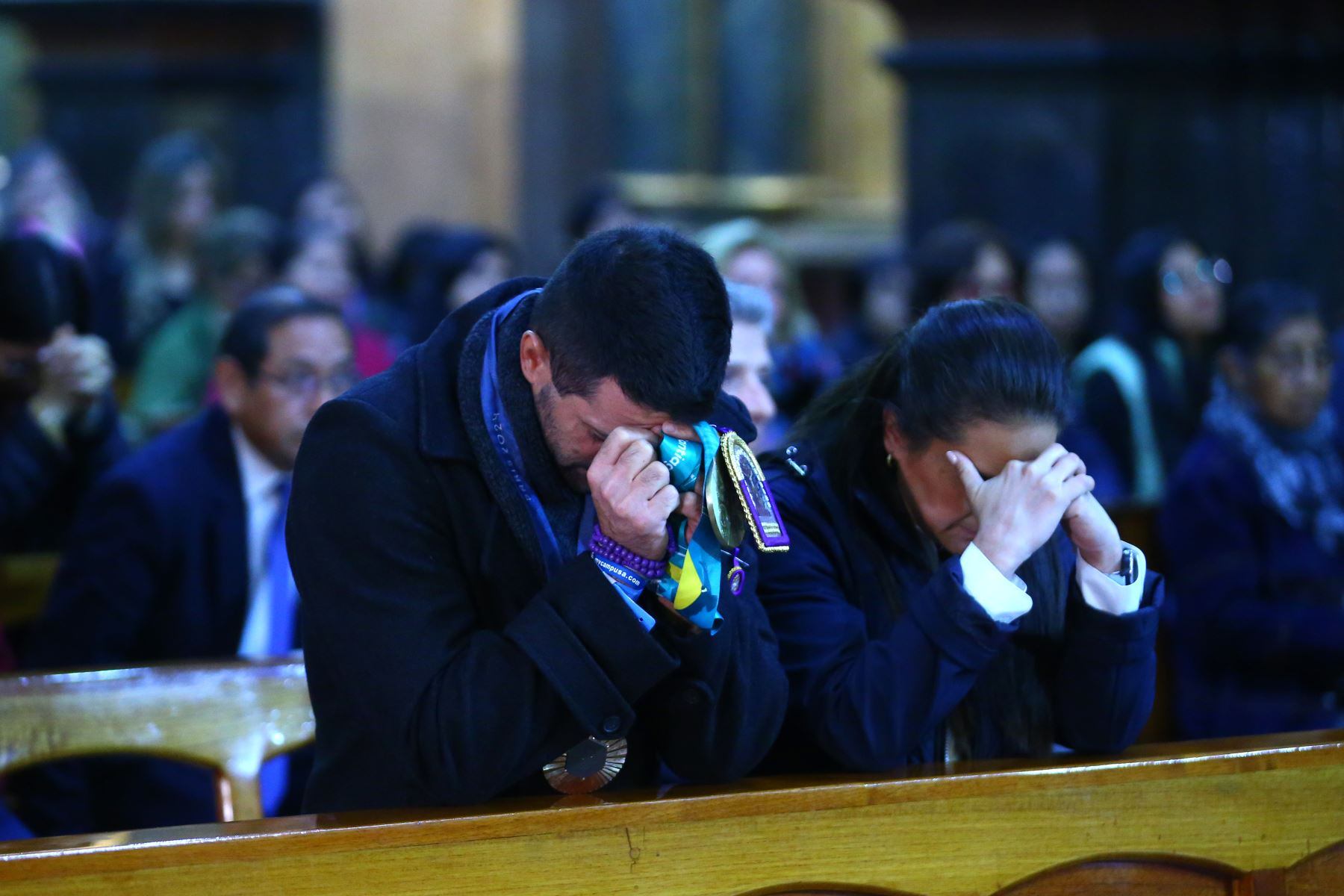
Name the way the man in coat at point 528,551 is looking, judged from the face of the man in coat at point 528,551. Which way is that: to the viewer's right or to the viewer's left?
to the viewer's right

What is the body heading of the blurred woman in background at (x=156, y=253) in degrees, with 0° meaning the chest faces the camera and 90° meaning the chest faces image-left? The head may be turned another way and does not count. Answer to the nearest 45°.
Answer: approximately 315°

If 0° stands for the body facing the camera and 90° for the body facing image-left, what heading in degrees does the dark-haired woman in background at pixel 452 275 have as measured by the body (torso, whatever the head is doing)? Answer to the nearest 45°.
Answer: approximately 315°

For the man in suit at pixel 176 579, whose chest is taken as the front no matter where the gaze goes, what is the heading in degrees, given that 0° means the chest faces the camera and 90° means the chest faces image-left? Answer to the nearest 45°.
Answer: approximately 315°

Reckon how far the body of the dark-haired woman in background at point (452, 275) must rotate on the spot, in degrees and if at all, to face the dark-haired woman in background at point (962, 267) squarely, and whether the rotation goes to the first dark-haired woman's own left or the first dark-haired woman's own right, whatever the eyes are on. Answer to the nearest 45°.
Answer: approximately 45° to the first dark-haired woman's own left
